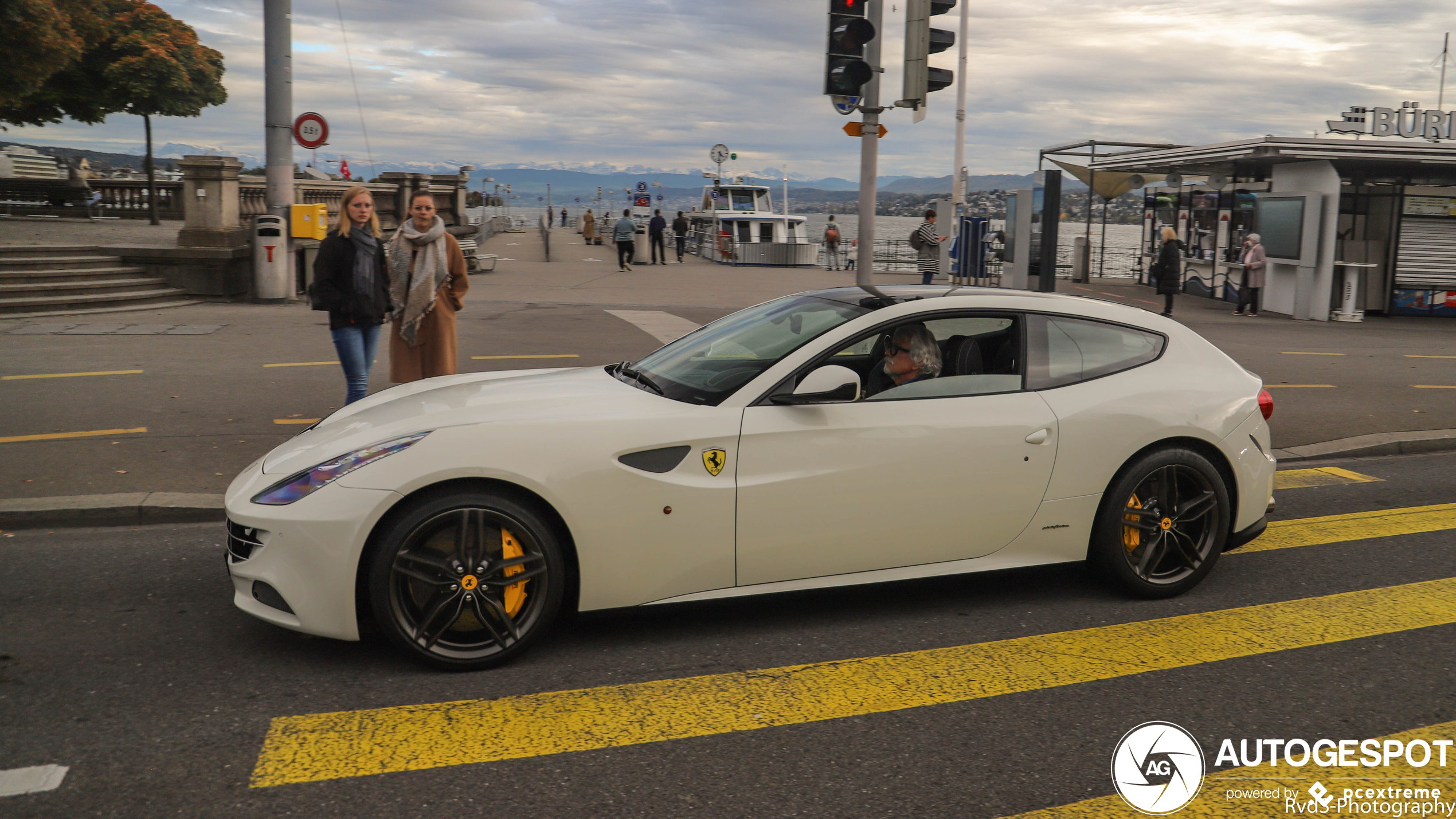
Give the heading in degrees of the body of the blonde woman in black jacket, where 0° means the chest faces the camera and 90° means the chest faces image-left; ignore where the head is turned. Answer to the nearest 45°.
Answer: approximately 315°

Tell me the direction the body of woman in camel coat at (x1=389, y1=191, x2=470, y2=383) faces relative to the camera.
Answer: toward the camera

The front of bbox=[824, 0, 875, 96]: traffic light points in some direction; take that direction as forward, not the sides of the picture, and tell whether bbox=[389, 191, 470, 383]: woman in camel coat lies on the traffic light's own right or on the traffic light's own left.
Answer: on the traffic light's own right

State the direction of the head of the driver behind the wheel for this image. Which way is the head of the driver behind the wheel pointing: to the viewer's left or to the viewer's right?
to the viewer's left

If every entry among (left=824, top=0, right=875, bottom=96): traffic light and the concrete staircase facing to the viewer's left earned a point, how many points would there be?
0

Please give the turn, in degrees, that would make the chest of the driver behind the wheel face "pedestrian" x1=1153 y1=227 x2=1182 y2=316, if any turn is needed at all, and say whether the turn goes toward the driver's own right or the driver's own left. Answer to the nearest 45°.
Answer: approximately 90° to the driver's own right

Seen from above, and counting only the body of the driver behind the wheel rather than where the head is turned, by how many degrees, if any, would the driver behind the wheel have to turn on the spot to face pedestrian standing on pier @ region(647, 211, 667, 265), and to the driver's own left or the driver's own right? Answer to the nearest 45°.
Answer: approximately 90° to the driver's own right

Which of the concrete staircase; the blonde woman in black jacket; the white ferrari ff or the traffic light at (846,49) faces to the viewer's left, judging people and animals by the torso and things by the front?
the white ferrari ff

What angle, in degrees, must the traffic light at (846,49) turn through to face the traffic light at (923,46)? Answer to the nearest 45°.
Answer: approximately 90° to its left

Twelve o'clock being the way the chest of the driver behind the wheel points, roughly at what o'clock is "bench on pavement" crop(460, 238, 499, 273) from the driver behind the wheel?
The bench on pavement is roughly at 2 o'clock from the driver behind the wheel.

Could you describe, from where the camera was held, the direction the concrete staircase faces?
facing the viewer and to the right of the viewer

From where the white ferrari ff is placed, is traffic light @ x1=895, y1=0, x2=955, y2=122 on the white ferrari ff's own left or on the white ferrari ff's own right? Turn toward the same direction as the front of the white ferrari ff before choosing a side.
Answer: on the white ferrari ff's own right

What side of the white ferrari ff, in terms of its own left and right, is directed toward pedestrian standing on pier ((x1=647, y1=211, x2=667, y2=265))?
right

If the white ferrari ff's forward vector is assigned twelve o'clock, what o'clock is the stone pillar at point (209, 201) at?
The stone pillar is roughly at 2 o'clock from the white ferrari ff.
